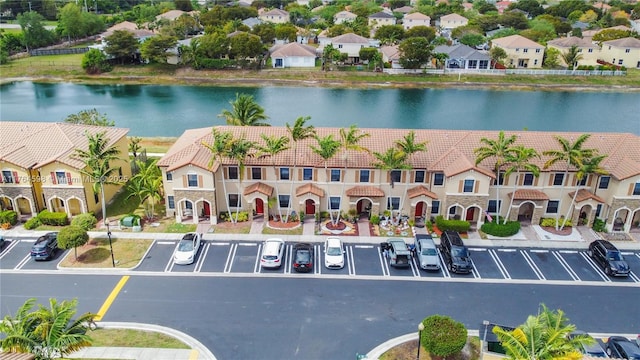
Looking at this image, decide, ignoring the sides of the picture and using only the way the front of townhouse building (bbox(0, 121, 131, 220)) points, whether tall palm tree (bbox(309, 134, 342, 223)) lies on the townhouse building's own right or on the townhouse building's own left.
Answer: on the townhouse building's own left

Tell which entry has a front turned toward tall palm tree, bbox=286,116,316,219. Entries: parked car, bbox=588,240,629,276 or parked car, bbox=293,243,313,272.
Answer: parked car, bbox=293,243,313,272

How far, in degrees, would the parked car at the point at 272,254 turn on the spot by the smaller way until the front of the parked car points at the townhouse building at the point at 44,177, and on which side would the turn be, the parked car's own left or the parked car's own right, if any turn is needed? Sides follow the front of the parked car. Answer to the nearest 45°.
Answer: approximately 45° to the parked car's own left

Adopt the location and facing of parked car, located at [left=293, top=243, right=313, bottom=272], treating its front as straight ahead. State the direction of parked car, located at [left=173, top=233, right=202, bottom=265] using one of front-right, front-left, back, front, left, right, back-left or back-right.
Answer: left

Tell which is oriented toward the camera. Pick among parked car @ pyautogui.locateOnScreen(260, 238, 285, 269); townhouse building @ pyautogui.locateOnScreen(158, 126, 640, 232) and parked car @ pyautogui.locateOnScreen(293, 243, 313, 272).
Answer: the townhouse building

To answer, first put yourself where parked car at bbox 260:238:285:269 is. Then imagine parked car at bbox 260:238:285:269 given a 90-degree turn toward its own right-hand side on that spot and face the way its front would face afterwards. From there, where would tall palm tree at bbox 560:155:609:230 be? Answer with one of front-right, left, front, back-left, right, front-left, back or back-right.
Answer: front

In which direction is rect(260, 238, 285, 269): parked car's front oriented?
away from the camera

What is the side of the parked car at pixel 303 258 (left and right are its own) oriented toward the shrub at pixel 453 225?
right

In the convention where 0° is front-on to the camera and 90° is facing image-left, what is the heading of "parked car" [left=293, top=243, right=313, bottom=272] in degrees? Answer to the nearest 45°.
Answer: approximately 180°

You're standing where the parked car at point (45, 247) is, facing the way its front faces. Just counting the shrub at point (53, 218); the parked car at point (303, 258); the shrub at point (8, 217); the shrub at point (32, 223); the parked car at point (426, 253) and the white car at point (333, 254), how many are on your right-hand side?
3

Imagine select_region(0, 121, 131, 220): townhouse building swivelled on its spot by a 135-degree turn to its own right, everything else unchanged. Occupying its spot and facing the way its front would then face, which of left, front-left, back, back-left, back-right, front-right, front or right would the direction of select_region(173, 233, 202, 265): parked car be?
back

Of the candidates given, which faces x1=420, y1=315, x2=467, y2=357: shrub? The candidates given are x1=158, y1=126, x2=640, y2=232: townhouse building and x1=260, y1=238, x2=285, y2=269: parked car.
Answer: the townhouse building

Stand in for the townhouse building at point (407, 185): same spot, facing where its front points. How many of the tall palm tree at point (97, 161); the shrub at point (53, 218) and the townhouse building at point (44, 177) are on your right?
3

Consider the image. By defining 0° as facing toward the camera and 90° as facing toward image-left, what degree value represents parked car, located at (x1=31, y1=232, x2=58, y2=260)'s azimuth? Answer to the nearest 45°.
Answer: approximately 225°
